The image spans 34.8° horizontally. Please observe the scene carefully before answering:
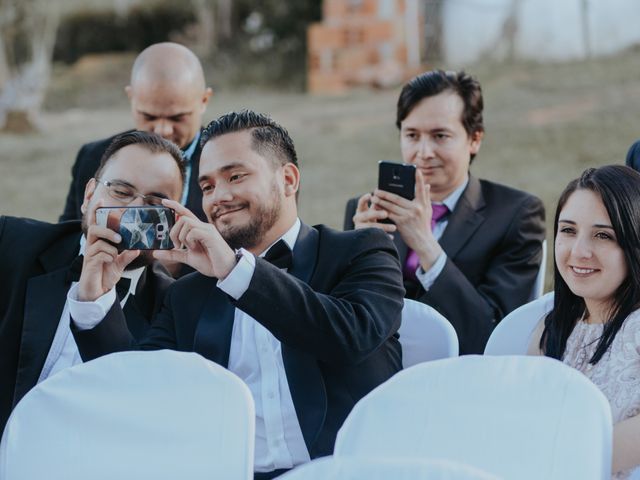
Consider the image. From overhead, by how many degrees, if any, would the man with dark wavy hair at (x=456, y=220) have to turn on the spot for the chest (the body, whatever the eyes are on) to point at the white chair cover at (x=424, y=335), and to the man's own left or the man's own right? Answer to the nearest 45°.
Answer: approximately 45° to the man's own left

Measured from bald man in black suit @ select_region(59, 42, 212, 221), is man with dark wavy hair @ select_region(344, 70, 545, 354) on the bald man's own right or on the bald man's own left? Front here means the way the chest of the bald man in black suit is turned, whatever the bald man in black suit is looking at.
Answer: on the bald man's own left

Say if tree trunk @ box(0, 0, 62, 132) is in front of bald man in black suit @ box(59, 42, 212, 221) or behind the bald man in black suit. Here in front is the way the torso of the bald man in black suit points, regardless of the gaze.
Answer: behind

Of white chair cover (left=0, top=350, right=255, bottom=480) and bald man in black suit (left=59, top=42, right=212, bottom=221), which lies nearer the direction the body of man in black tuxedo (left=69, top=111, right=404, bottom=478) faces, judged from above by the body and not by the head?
the white chair cover

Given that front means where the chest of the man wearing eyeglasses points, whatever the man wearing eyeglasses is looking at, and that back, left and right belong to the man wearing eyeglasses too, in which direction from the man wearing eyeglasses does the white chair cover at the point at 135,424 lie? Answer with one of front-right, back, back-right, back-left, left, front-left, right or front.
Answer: front-right

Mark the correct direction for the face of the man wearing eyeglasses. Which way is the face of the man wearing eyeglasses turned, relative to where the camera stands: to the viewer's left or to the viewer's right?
to the viewer's right

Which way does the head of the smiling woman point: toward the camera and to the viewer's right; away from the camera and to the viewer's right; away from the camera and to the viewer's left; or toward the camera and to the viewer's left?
toward the camera and to the viewer's left

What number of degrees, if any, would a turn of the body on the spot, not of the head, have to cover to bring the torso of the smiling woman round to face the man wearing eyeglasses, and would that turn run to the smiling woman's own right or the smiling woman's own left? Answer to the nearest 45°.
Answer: approximately 45° to the smiling woman's own right

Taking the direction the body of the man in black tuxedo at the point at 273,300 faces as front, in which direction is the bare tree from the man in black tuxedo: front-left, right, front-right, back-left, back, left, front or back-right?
back-right

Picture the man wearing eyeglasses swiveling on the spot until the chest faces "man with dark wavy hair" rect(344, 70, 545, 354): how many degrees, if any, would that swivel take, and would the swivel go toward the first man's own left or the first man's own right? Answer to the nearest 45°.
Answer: approximately 45° to the first man's own left

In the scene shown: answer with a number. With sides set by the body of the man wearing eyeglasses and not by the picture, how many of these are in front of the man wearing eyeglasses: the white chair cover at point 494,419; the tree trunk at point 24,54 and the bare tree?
1

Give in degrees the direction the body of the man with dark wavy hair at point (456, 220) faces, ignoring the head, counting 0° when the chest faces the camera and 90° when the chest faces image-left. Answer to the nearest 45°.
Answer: approximately 45°

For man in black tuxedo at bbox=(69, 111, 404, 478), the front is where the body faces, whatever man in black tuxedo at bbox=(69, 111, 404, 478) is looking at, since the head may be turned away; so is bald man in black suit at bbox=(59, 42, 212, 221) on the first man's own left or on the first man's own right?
on the first man's own right

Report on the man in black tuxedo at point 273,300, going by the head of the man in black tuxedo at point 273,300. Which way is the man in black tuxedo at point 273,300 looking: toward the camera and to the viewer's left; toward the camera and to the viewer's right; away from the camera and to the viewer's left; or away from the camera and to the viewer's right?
toward the camera and to the viewer's left

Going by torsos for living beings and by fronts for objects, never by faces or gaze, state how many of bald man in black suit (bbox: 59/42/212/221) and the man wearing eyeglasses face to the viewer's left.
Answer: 0
